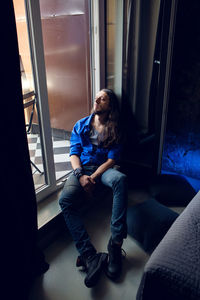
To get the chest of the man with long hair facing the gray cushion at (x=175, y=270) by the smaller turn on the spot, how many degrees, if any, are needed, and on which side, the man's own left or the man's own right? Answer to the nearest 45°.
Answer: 0° — they already face it

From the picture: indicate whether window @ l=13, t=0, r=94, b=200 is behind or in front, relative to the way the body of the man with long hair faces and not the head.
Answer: behind

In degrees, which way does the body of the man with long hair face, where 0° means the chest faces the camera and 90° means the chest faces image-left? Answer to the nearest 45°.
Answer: approximately 0°

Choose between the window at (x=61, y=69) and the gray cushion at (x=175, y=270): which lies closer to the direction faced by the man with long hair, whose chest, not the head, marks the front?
the gray cushion
